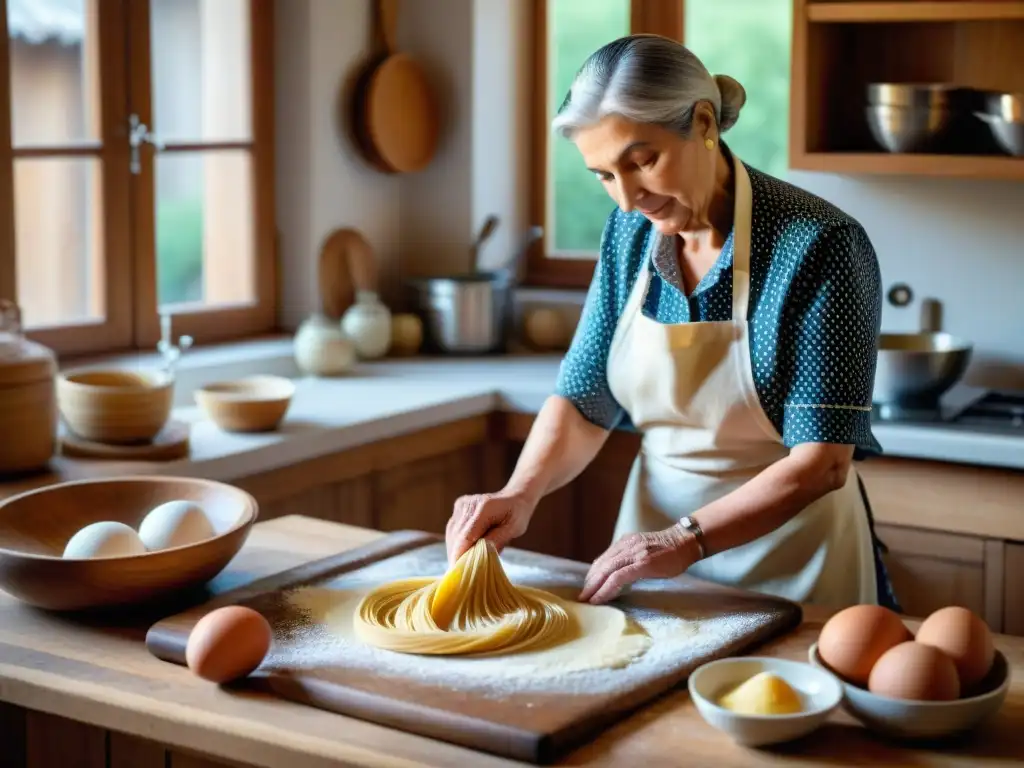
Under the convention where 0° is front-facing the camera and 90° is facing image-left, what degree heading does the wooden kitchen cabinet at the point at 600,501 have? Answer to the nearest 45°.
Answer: approximately 315°

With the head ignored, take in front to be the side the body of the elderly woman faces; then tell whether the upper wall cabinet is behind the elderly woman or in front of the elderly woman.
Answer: behind

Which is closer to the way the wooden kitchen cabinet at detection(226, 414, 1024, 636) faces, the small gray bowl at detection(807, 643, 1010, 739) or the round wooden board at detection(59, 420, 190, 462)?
the small gray bowl

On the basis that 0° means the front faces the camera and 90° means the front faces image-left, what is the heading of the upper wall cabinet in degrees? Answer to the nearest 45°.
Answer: approximately 0°

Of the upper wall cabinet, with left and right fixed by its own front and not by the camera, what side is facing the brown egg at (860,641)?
front

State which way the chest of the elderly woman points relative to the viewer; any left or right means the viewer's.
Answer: facing the viewer and to the left of the viewer

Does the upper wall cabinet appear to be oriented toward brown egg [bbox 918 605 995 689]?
yes

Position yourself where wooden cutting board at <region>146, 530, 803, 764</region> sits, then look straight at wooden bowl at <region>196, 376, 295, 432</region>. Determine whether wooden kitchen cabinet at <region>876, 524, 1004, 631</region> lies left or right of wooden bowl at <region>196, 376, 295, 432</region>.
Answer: right

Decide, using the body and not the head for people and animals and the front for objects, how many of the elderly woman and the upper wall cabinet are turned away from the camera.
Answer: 0

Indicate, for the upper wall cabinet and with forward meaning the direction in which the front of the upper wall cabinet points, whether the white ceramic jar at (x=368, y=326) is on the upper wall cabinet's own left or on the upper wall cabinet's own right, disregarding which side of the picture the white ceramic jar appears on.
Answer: on the upper wall cabinet's own right

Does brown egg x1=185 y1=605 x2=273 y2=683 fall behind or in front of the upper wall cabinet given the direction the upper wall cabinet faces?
in front

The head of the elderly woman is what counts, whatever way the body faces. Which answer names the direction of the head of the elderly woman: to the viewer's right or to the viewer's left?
to the viewer's left
